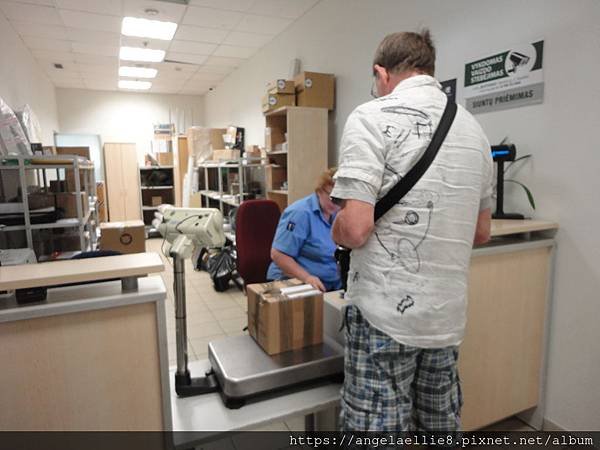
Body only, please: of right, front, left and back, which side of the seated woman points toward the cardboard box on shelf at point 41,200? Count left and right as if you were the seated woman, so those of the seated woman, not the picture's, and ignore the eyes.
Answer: back

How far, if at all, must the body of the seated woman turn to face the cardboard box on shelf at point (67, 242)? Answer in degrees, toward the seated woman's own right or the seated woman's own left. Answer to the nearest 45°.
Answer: approximately 180°

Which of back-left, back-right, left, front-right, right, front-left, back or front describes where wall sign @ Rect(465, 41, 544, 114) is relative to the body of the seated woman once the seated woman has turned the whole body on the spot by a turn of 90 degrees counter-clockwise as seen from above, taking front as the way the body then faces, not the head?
front-right

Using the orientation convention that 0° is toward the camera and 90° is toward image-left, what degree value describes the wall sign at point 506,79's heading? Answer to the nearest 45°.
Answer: approximately 45°

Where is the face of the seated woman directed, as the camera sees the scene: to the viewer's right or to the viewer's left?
to the viewer's right

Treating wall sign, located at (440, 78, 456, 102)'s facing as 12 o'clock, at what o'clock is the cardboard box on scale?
The cardboard box on scale is roughly at 11 o'clock from the wall sign.

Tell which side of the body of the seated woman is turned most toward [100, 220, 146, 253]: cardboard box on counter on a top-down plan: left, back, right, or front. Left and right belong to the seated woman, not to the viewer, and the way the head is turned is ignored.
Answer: back

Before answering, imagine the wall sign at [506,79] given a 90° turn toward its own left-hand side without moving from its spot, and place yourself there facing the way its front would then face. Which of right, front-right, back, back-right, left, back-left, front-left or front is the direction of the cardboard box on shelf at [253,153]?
back

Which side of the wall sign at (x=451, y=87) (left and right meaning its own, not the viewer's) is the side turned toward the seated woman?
front

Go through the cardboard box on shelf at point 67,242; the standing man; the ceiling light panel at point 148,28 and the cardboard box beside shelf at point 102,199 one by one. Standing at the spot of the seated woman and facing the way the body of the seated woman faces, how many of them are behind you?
3

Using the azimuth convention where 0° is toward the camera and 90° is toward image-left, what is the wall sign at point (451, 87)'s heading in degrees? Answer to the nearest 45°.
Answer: approximately 45°

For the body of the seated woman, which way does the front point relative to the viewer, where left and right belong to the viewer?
facing the viewer and to the right of the viewer

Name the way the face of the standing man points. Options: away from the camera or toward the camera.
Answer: away from the camera

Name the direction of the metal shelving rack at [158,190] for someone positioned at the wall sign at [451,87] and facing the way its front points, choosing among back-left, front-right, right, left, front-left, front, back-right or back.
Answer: right

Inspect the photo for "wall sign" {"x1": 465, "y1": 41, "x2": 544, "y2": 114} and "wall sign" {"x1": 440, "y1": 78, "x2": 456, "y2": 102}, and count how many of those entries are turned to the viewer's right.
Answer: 0
